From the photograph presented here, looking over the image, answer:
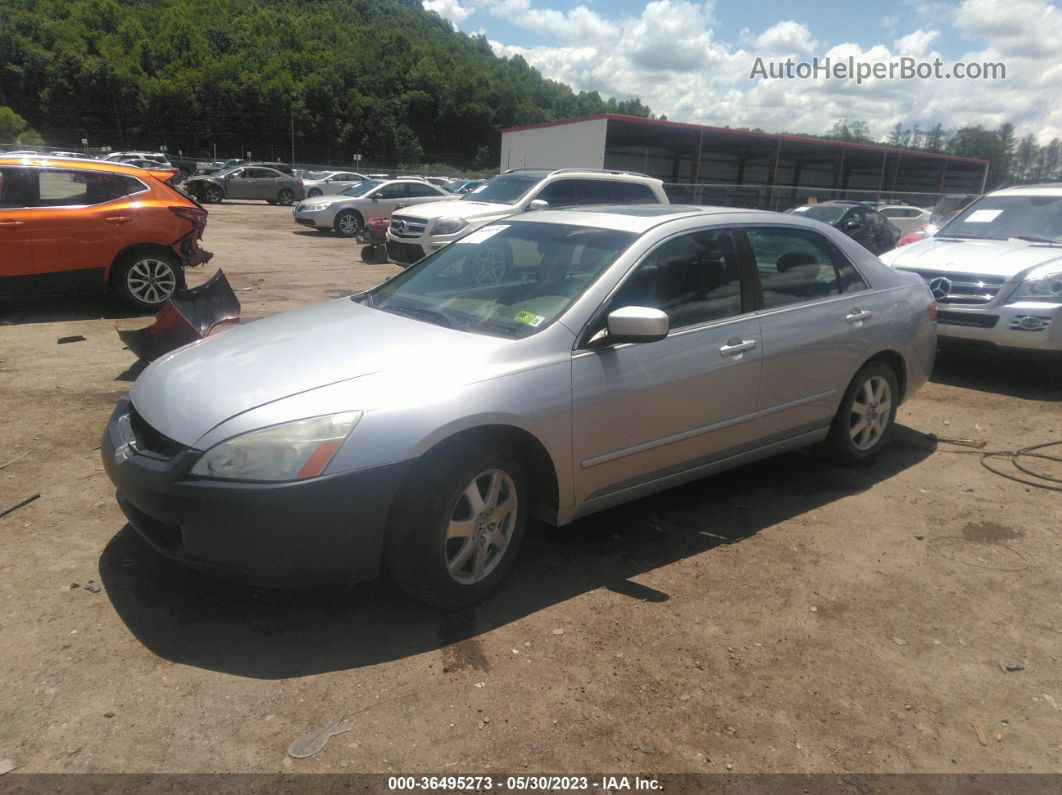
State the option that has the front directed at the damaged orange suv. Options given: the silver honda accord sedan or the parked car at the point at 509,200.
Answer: the parked car

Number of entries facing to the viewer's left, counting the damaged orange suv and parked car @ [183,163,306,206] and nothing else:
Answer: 2

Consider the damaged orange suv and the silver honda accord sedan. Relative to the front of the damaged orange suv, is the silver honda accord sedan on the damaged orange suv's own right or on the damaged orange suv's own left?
on the damaged orange suv's own left

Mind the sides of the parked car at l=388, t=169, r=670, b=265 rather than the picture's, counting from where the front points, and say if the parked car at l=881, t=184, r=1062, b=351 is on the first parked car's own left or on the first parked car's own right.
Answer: on the first parked car's own left

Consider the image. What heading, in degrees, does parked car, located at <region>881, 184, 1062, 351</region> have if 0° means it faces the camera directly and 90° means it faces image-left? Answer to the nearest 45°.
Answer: approximately 45°

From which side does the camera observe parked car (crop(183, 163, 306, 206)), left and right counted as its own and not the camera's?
left

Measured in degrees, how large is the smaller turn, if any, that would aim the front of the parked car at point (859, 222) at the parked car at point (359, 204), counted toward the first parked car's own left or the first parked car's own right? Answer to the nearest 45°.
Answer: approximately 45° to the first parked car's own right

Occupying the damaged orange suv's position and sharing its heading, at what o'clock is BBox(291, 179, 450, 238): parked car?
The parked car is roughly at 4 o'clock from the damaged orange suv.

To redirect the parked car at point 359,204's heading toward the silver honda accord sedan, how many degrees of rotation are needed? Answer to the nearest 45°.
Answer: approximately 45° to its left

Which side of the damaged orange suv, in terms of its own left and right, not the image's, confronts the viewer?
left

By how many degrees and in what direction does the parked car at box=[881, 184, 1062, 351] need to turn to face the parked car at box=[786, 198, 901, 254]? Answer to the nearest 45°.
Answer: approximately 135° to its right

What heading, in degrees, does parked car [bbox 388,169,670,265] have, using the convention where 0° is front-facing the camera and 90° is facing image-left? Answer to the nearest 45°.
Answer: approximately 45°

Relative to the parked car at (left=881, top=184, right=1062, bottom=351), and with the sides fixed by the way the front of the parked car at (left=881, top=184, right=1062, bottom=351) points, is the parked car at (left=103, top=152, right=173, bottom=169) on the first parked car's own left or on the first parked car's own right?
on the first parked car's own right

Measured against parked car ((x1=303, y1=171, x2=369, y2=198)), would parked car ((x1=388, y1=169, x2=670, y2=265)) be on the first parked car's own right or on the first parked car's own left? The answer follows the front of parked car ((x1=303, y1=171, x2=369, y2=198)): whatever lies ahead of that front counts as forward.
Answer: on the first parked car's own left
